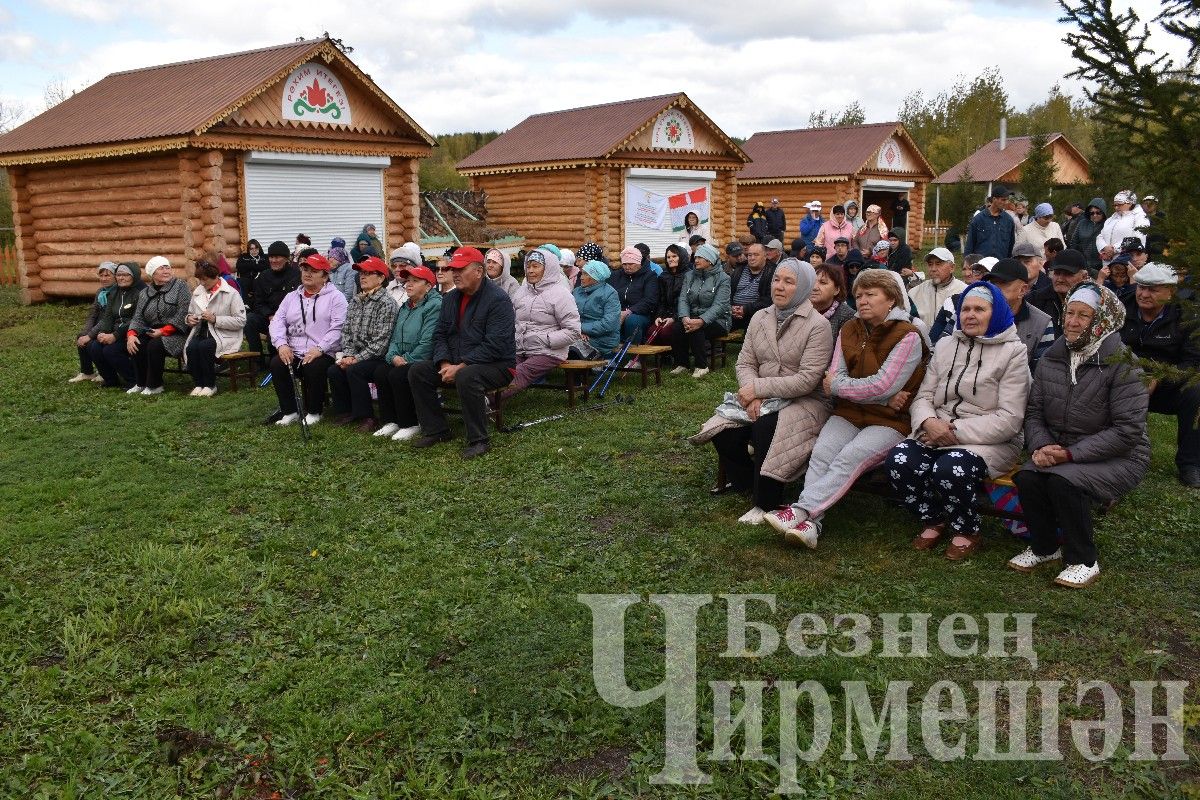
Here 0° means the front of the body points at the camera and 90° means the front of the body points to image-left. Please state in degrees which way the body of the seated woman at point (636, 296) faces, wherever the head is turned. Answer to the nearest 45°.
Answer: approximately 45°

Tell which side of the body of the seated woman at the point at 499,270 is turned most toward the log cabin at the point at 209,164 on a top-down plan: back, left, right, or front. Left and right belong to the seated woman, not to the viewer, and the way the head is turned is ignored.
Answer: right

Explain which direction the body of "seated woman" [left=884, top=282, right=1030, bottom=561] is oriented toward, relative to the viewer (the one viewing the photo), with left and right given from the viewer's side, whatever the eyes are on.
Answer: facing the viewer and to the left of the viewer

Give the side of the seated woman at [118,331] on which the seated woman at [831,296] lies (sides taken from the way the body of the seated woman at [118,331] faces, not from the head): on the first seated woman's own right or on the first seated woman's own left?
on the first seated woman's own left

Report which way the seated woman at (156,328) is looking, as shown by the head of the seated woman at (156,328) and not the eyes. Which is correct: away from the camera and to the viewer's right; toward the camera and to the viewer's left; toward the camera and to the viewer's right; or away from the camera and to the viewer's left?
toward the camera and to the viewer's right

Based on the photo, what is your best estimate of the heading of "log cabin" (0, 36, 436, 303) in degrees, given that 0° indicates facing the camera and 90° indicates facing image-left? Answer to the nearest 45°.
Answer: approximately 315°

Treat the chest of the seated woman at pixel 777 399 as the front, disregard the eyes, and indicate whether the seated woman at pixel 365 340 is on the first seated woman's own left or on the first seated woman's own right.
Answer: on the first seated woman's own right

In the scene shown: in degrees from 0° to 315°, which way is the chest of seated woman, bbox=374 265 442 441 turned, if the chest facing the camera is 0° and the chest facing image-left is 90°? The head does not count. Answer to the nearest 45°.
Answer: approximately 45°

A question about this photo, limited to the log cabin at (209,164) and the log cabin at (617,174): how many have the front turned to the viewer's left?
0

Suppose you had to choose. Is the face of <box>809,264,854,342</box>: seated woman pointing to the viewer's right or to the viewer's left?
to the viewer's left

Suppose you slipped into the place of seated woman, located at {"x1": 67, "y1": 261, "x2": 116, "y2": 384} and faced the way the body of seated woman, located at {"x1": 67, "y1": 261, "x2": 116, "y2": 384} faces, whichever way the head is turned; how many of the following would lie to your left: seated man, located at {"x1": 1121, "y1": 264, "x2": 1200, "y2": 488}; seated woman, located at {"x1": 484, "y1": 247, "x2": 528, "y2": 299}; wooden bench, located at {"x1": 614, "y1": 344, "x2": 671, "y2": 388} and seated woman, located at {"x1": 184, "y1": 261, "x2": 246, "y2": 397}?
4

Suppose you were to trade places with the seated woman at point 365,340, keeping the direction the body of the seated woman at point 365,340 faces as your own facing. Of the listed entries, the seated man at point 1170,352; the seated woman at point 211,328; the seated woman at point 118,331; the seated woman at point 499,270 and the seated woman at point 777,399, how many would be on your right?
2
